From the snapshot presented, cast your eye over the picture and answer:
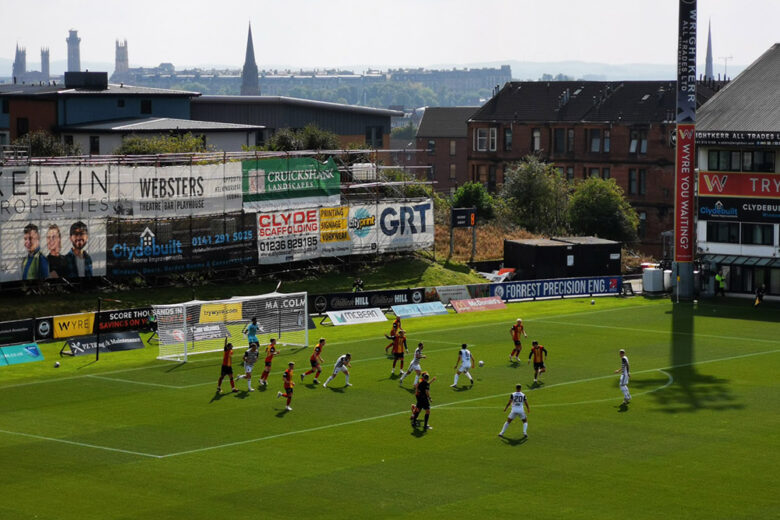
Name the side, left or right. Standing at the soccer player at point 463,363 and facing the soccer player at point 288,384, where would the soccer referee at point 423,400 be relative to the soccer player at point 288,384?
left

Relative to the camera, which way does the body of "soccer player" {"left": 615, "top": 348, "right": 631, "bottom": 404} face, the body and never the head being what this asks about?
to the viewer's left
